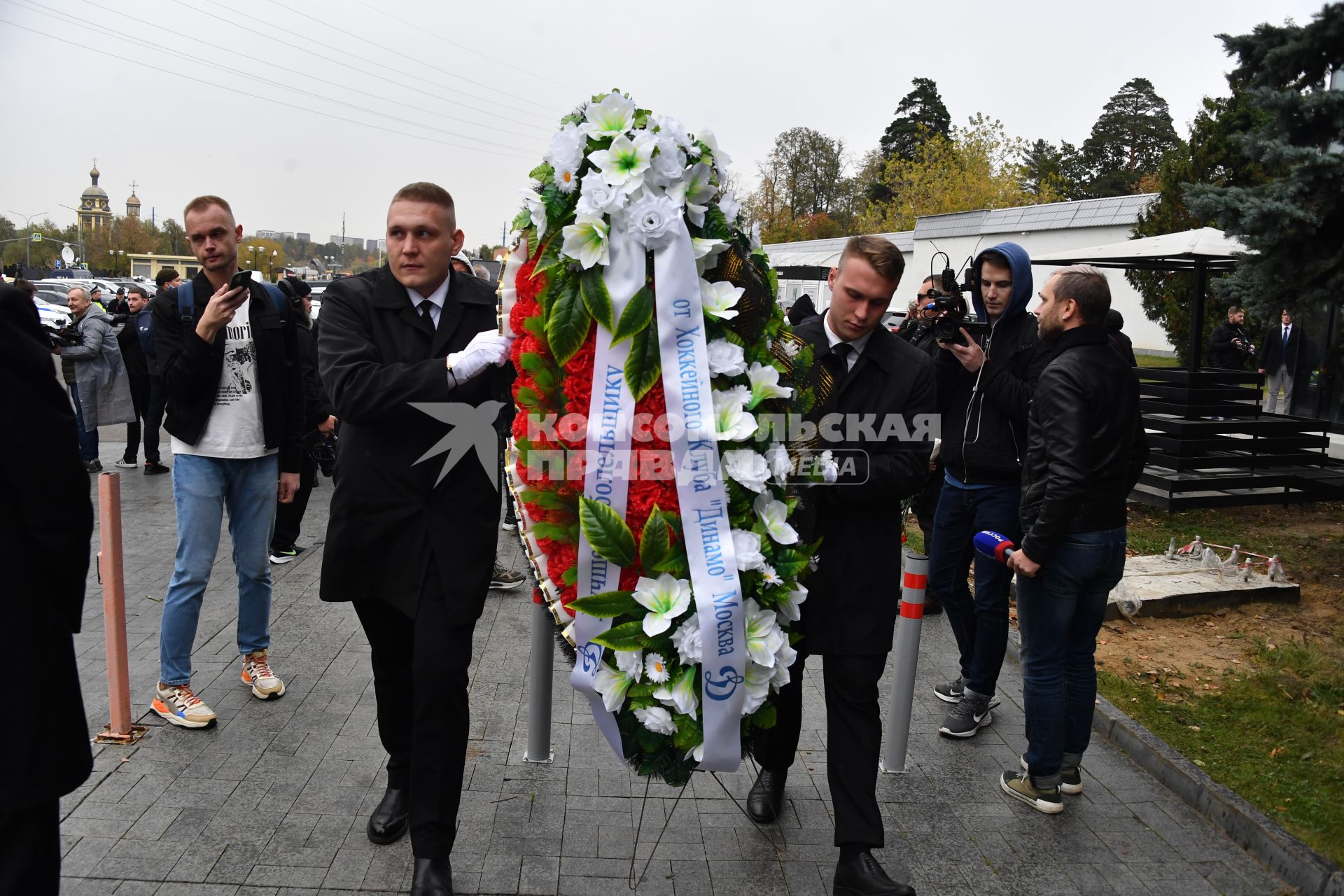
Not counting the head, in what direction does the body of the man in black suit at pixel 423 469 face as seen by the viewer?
toward the camera

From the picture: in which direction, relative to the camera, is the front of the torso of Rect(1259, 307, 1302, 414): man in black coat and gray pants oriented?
toward the camera

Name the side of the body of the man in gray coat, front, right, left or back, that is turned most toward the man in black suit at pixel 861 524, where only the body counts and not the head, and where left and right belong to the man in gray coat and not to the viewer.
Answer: left

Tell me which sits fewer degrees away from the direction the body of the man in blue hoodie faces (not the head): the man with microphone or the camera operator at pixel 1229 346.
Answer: the man with microphone

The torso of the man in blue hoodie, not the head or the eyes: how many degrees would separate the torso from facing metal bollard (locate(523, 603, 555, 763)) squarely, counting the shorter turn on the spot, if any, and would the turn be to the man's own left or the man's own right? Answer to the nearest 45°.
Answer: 0° — they already face it

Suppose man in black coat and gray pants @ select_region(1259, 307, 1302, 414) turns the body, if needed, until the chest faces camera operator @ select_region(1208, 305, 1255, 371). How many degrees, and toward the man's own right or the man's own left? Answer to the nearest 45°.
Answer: approximately 45° to the man's own right

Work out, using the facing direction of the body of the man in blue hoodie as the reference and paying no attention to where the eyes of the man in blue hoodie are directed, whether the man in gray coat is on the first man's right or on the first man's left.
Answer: on the first man's right

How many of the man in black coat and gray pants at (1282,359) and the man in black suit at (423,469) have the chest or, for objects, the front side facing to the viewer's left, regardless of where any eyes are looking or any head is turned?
0

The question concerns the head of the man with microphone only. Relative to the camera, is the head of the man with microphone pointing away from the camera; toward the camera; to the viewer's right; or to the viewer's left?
to the viewer's left

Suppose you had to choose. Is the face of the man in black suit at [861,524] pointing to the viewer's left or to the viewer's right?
to the viewer's left
